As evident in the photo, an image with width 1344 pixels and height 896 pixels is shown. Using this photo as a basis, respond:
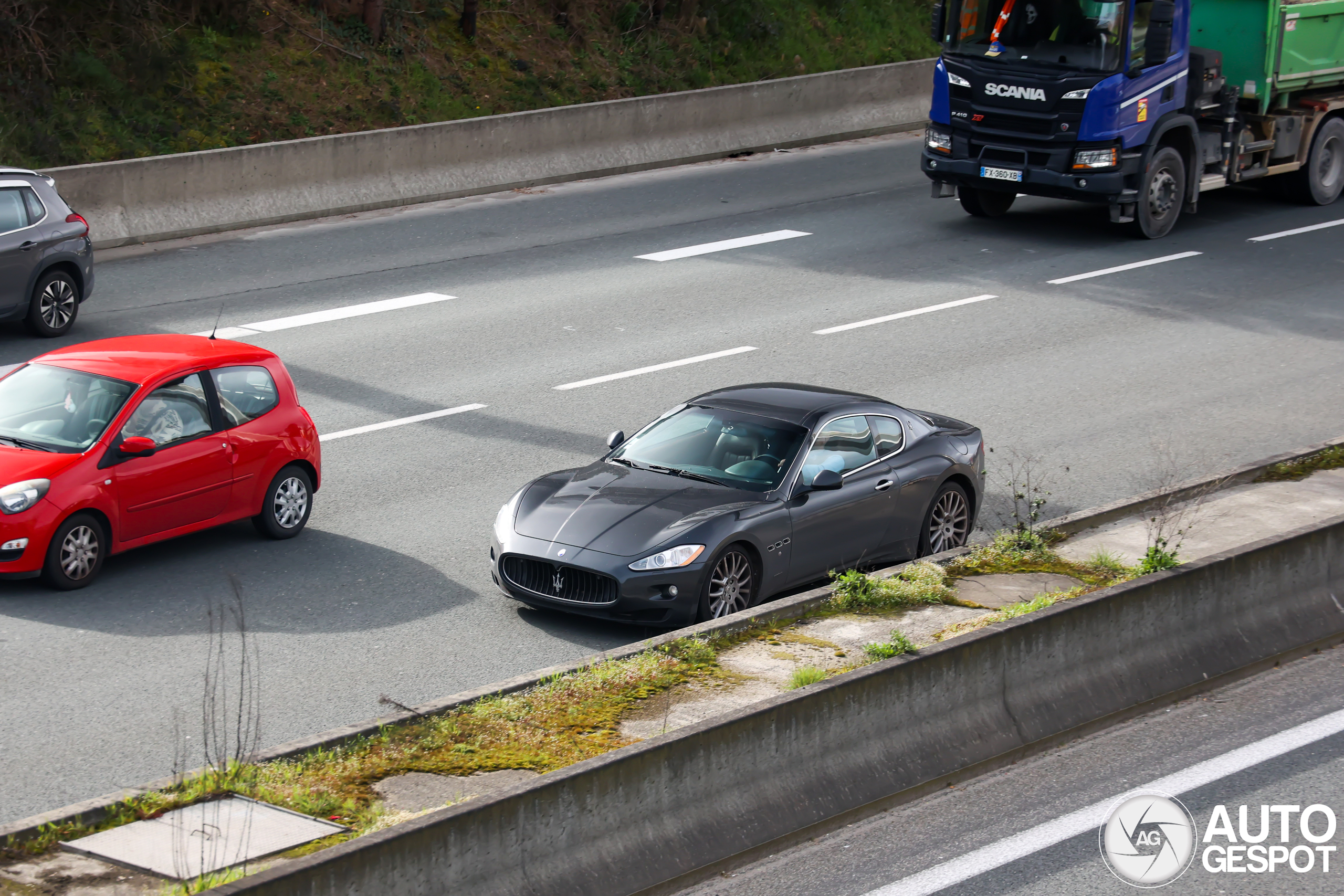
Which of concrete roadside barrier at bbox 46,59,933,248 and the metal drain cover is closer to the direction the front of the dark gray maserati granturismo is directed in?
the metal drain cover

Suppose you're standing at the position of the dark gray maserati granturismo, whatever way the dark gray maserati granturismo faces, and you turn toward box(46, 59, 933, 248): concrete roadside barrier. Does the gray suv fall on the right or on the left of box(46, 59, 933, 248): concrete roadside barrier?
left

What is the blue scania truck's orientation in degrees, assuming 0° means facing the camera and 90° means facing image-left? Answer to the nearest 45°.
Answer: approximately 45°

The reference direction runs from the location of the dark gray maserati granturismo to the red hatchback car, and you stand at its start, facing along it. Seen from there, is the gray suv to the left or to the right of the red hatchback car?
right

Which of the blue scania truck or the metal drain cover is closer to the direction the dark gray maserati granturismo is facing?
the metal drain cover

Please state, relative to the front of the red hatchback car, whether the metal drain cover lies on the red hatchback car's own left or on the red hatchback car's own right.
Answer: on the red hatchback car's own left

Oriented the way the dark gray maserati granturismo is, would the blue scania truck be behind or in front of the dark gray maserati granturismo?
behind

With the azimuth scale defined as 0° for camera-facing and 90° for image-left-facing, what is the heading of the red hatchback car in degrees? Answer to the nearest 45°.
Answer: approximately 45°

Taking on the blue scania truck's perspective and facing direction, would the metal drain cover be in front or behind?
in front

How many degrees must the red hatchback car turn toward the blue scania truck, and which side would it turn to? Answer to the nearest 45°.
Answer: approximately 180°

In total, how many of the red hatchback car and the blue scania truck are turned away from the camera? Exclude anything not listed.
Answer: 0

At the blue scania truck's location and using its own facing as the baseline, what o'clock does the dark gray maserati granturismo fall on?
The dark gray maserati granturismo is roughly at 11 o'clock from the blue scania truck.
